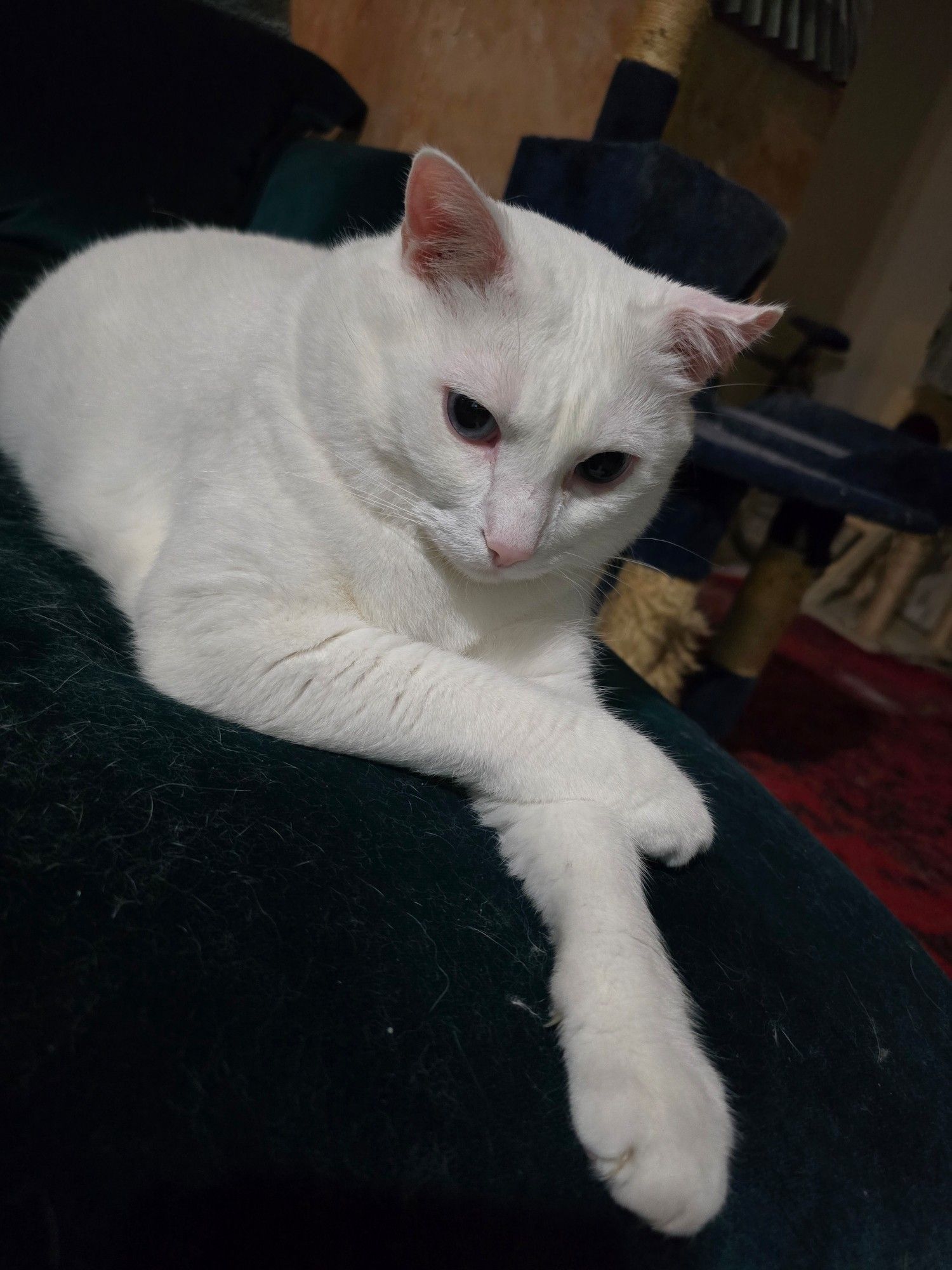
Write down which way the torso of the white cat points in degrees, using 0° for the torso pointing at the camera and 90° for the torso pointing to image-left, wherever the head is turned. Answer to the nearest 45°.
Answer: approximately 315°

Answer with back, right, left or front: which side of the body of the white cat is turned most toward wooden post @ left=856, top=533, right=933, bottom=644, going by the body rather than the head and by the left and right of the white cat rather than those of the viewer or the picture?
left

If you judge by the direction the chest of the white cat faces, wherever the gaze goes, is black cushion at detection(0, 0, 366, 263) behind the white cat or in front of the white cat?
behind

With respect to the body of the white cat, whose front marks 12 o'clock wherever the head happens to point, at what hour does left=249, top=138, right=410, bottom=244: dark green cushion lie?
The dark green cushion is roughly at 7 o'clock from the white cat.
